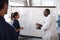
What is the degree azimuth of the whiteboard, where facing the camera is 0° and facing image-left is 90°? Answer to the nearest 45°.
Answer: approximately 0°

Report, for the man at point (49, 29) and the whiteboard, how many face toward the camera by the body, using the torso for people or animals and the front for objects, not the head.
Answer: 1

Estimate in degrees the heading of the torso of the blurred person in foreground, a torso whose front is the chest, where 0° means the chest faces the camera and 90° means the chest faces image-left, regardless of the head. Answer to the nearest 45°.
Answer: approximately 225°

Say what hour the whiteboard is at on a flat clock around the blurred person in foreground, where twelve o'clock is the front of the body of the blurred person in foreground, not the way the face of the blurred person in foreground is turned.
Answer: The whiteboard is roughly at 11 o'clock from the blurred person in foreground.

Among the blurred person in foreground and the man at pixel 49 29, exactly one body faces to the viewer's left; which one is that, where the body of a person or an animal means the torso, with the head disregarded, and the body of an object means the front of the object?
the man

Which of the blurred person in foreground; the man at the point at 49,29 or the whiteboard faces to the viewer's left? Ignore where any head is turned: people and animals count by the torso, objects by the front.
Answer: the man

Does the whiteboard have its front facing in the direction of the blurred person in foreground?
yes

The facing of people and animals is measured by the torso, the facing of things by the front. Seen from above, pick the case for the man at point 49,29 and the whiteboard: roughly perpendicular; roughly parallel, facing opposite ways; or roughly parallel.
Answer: roughly perpendicular
